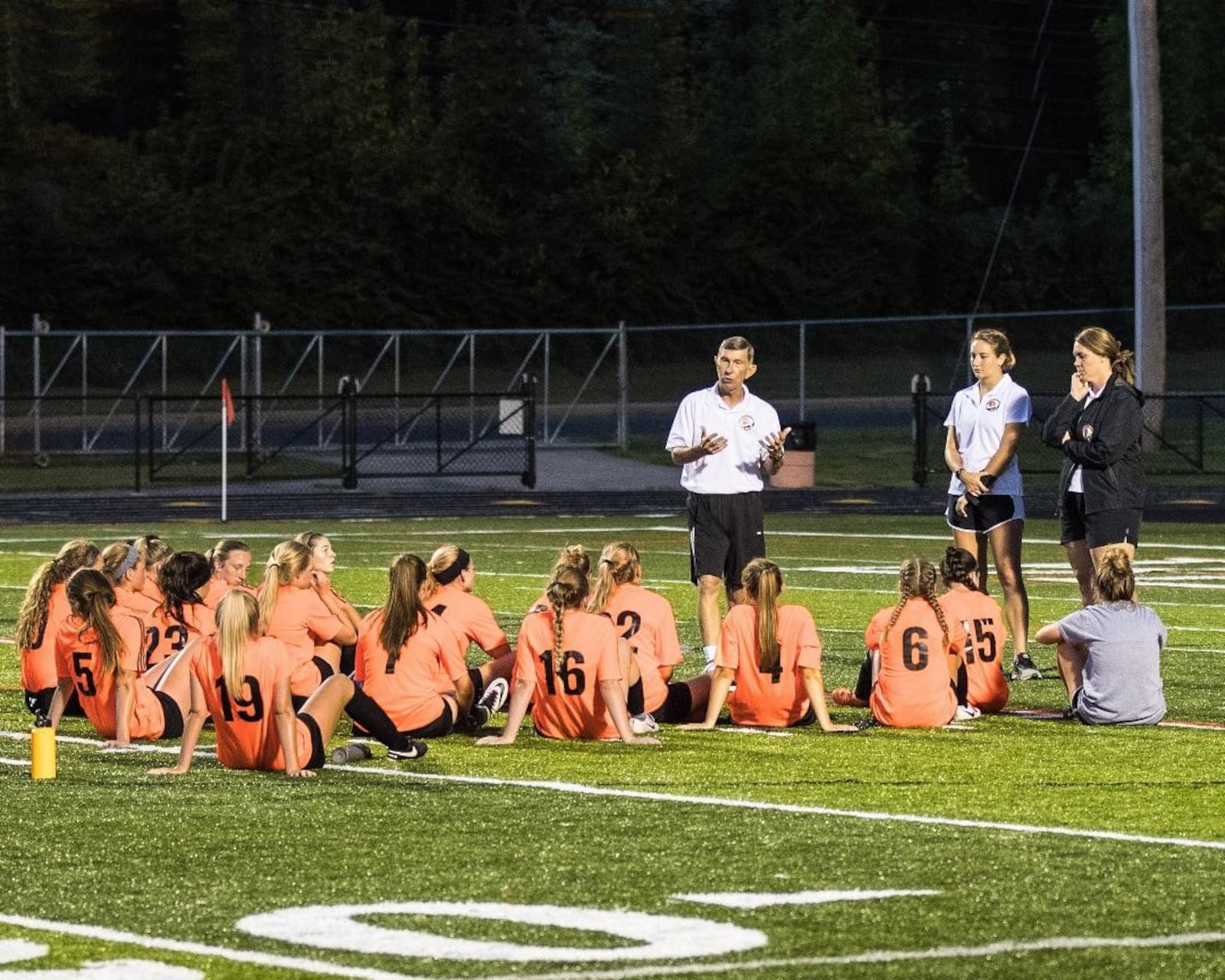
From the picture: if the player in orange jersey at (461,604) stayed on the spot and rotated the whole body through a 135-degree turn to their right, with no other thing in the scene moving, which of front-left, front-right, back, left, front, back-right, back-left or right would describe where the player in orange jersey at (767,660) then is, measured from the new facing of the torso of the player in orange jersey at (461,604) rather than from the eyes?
left

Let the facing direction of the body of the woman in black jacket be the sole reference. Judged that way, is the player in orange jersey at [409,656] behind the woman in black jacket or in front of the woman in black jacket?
in front

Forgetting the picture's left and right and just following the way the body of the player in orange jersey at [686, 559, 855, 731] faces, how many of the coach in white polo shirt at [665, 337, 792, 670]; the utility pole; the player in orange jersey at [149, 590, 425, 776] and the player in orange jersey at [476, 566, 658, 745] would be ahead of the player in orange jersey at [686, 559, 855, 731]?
2

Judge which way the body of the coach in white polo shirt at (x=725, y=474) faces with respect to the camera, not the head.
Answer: toward the camera

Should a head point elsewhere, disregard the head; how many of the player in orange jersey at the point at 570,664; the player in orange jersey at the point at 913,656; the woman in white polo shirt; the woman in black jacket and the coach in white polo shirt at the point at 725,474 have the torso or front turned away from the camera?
2

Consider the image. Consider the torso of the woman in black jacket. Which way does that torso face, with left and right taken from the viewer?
facing the viewer and to the left of the viewer

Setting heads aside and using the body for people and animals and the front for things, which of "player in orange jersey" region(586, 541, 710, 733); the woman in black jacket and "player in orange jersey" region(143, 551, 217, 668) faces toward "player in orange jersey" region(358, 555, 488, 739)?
the woman in black jacket

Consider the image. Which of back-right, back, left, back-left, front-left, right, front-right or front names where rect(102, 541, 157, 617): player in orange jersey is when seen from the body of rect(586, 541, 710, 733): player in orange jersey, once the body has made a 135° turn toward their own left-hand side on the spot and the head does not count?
front

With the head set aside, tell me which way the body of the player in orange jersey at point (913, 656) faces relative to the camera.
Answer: away from the camera

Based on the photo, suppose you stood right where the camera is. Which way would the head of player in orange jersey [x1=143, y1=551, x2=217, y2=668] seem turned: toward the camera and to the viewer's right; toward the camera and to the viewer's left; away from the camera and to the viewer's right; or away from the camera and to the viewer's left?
away from the camera and to the viewer's right

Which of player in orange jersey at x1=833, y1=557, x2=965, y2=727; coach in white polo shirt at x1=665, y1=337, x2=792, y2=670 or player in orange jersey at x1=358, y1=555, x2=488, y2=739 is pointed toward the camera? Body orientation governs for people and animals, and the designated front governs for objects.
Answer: the coach in white polo shirt

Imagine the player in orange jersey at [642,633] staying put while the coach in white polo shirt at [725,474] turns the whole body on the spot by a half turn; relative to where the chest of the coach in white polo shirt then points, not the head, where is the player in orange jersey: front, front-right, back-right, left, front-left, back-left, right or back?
back

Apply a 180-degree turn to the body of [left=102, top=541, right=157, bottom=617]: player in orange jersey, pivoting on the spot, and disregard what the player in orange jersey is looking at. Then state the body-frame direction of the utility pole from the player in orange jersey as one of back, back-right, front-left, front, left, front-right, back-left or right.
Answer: back

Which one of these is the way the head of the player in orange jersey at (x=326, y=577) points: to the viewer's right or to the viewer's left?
to the viewer's right

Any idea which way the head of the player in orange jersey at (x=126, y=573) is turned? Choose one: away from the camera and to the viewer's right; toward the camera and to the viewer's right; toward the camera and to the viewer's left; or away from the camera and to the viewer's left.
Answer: away from the camera and to the viewer's right

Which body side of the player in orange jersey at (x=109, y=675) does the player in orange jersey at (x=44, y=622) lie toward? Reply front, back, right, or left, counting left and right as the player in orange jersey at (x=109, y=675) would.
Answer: left

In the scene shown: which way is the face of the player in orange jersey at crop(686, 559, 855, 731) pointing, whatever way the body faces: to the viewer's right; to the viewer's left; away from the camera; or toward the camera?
away from the camera

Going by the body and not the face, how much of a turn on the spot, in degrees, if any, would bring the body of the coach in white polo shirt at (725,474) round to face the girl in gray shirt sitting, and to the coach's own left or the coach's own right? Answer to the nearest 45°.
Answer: approximately 45° to the coach's own left

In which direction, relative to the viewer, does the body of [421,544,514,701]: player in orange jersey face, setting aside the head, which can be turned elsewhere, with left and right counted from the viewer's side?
facing away from the viewer and to the right of the viewer

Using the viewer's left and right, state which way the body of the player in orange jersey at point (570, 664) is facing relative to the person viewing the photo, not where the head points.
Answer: facing away from the viewer
